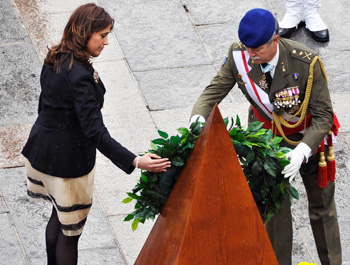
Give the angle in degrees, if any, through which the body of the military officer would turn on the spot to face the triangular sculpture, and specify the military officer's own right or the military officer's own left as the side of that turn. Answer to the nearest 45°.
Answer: approximately 45° to the military officer's own left

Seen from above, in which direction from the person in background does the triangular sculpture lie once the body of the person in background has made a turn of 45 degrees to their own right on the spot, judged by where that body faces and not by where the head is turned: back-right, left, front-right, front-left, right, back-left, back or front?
front-left

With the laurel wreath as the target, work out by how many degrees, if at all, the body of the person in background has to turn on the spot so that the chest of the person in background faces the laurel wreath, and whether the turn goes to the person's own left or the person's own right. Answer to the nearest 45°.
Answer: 0° — they already face it

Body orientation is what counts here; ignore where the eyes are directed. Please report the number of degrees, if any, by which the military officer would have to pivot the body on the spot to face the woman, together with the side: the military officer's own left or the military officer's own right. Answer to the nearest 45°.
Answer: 0° — they already face them

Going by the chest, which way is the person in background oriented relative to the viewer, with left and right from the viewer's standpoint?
facing the viewer

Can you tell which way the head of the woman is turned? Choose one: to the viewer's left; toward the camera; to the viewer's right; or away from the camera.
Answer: to the viewer's right

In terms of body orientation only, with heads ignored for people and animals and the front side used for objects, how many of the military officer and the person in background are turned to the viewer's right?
0

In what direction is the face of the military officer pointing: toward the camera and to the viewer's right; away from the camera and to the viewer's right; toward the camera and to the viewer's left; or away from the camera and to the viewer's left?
toward the camera and to the viewer's left

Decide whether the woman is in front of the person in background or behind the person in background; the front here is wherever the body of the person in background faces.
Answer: in front
